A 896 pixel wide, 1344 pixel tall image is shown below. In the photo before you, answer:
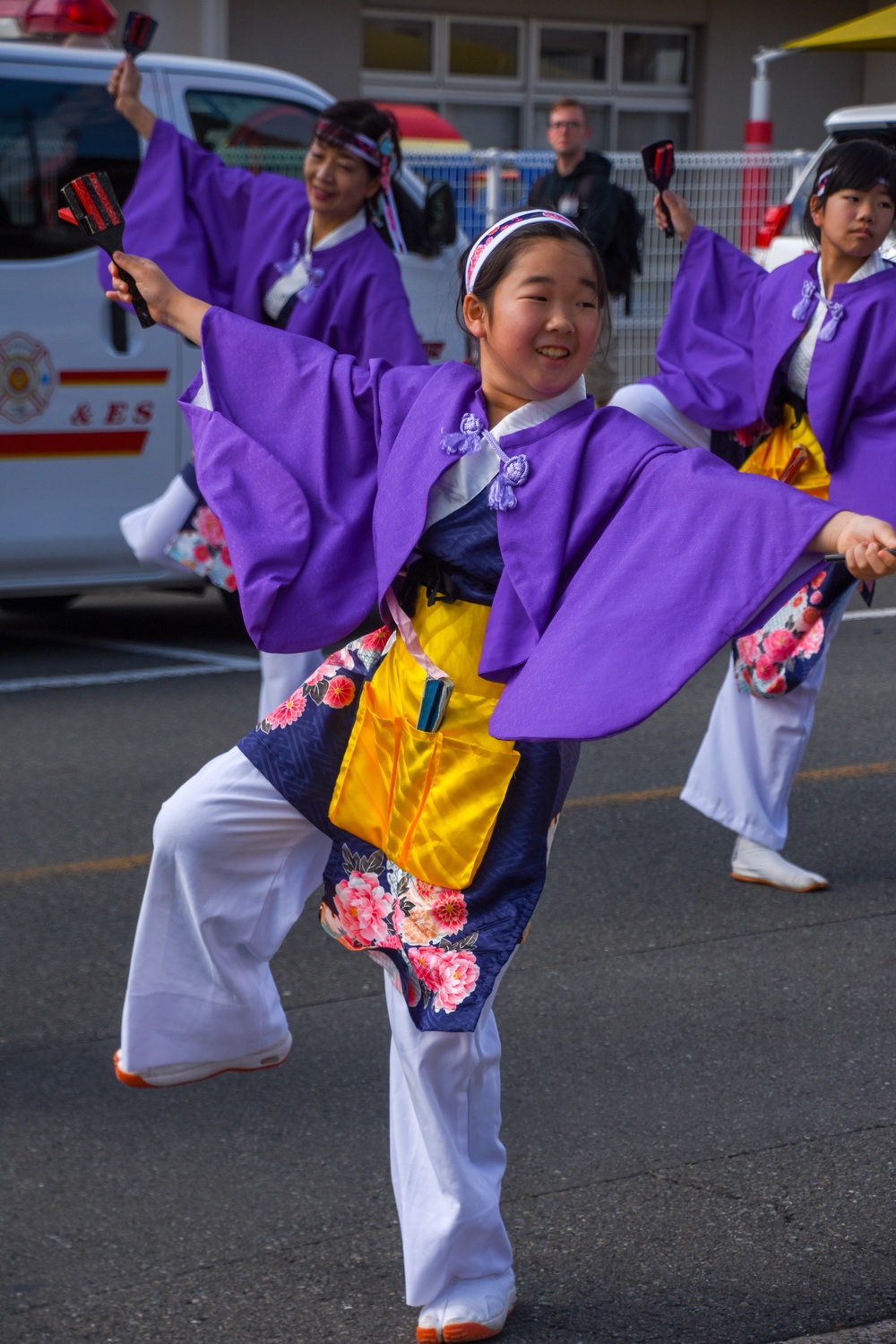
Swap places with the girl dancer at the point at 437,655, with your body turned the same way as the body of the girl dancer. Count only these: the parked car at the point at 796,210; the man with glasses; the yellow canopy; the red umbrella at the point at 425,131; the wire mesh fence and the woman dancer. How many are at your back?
6

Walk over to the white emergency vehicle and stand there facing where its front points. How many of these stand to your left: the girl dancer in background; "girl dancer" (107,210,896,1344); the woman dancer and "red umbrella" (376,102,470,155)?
1

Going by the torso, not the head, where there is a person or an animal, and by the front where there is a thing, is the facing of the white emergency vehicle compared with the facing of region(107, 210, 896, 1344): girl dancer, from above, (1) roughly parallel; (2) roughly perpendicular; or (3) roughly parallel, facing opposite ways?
roughly perpendicular

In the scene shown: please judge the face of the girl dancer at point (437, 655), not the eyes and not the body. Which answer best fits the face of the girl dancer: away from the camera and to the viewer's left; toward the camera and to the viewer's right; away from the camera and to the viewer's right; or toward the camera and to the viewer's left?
toward the camera and to the viewer's right

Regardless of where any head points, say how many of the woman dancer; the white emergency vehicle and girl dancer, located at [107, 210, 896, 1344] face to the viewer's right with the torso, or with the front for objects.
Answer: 1

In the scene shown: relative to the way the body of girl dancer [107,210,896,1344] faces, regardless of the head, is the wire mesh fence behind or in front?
behind

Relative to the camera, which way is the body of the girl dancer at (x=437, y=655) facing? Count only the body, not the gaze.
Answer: toward the camera

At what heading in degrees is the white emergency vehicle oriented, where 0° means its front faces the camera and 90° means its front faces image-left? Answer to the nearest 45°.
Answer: approximately 270°
